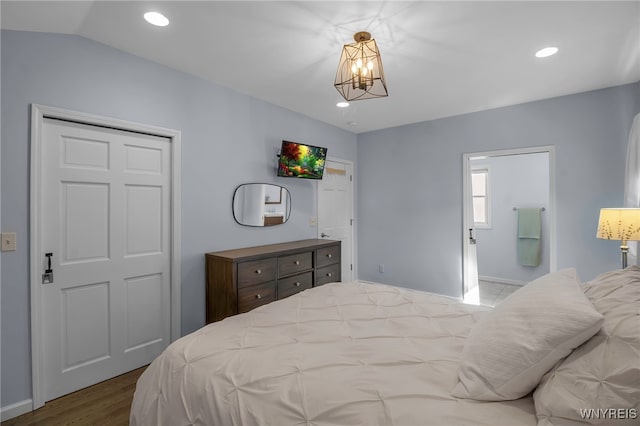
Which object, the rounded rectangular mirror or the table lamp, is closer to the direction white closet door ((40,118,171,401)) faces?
the table lamp

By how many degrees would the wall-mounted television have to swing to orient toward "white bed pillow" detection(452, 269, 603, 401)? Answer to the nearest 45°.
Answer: approximately 45° to its right

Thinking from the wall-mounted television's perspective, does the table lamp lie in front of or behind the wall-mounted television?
in front

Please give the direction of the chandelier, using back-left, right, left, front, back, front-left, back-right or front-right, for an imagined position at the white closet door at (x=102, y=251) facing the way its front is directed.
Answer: front

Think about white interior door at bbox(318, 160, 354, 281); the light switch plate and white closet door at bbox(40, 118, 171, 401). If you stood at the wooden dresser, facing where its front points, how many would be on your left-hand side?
1

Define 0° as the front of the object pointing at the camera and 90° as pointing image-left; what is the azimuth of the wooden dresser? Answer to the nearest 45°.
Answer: approximately 315°

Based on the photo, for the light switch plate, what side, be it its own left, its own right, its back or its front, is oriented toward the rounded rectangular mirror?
left

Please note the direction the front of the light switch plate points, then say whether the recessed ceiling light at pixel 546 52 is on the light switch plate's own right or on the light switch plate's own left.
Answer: on the light switch plate's own left

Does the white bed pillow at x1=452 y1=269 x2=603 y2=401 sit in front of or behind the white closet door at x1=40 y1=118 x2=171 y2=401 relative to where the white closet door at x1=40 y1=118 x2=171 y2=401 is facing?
in front

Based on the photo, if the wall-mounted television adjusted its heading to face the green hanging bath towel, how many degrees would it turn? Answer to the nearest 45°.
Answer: approximately 45° to its left

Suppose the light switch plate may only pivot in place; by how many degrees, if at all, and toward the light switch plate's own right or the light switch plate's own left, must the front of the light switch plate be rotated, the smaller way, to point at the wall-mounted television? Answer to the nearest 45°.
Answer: approximately 90° to the light switch plate's own left

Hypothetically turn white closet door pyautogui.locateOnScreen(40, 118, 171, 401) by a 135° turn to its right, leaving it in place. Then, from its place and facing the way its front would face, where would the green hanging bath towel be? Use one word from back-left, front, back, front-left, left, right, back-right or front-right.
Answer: back

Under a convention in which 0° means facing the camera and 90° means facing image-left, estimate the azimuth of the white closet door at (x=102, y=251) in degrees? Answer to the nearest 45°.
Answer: approximately 315°

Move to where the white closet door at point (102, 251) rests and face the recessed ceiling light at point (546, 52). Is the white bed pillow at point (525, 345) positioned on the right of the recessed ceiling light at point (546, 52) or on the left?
right
